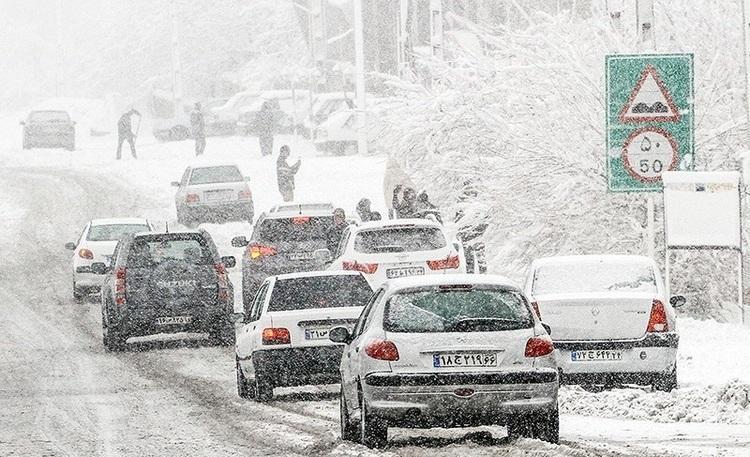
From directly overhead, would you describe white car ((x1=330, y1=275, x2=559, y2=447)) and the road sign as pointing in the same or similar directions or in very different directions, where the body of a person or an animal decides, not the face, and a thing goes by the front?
very different directions

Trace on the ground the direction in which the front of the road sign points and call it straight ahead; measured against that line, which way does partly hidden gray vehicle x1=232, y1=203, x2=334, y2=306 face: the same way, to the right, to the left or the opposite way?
the opposite way

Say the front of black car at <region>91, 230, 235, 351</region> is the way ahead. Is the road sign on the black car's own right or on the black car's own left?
on the black car's own right

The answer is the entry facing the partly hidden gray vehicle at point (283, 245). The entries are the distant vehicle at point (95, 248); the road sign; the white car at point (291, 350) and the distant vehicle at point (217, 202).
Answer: the white car

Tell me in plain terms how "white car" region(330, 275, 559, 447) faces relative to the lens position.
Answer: facing away from the viewer

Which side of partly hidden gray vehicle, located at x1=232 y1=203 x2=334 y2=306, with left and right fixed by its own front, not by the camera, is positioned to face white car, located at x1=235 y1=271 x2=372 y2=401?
back

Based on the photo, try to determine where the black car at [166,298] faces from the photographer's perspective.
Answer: facing away from the viewer

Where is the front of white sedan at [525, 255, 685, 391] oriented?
away from the camera

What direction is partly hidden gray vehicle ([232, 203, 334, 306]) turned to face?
away from the camera

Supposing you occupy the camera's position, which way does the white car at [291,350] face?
facing away from the viewer

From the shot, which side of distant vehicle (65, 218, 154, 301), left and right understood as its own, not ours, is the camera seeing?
back

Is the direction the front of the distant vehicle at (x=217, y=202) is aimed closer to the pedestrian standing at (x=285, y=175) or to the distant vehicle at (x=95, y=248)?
the pedestrian standing
